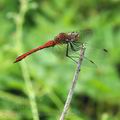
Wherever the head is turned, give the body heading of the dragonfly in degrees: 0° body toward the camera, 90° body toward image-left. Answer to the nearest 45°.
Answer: approximately 270°
